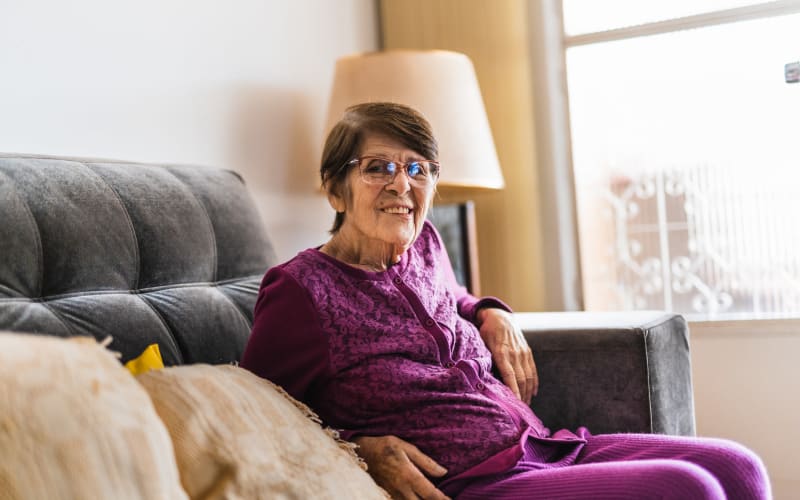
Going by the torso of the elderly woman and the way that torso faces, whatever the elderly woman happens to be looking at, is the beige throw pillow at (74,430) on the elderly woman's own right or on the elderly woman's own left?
on the elderly woman's own right

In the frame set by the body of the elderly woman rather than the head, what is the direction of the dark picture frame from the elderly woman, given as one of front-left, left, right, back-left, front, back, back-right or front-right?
back-left

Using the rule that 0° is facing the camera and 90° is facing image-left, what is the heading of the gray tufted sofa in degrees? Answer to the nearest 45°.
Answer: approximately 315°

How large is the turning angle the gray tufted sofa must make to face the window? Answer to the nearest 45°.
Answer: approximately 90° to its left

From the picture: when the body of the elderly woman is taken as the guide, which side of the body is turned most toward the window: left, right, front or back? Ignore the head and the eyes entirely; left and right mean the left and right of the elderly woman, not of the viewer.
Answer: left

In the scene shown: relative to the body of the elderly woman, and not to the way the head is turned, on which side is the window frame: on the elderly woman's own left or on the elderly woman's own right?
on the elderly woman's own left

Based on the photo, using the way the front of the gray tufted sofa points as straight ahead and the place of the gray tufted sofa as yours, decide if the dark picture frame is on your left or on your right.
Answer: on your left

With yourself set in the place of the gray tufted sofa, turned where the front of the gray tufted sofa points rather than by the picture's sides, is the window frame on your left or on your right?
on your left
